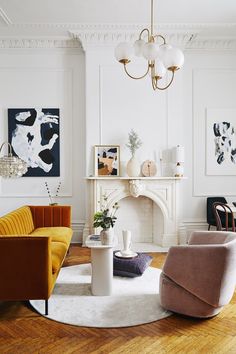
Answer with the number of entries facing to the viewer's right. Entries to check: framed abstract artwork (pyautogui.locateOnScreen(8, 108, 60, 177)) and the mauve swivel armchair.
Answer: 0

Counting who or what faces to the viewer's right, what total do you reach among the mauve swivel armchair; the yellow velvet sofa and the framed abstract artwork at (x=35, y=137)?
1

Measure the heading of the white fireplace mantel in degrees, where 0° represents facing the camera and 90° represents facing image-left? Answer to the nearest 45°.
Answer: approximately 0°

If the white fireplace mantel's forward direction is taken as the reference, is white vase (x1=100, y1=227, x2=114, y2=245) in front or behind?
in front

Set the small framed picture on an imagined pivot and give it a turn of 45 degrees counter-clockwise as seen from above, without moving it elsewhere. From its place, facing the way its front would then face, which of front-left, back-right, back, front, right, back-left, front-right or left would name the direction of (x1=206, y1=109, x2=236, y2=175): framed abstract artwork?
front-left

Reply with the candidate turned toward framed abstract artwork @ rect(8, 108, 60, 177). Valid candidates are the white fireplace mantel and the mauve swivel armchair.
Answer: the mauve swivel armchair

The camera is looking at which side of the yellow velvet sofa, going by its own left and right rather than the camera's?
right

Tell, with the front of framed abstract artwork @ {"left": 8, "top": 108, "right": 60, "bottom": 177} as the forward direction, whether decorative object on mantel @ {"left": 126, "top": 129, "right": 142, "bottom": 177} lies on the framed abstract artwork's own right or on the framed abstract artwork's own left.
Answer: on the framed abstract artwork's own left

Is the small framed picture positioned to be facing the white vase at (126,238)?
yes

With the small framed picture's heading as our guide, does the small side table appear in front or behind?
in front
